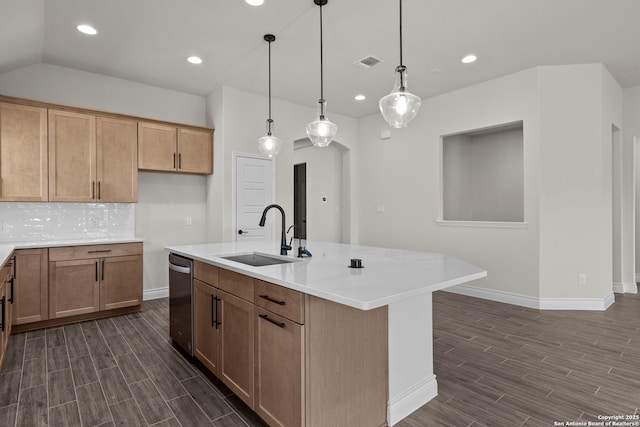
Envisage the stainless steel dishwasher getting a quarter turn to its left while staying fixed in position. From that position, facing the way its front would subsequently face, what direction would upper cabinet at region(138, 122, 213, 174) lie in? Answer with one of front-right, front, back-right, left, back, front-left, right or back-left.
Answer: back-left

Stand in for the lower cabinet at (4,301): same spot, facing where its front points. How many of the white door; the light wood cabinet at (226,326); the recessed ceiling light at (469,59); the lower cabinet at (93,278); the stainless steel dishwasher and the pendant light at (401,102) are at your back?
0

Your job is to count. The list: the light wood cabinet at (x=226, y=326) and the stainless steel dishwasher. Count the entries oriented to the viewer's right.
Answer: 0

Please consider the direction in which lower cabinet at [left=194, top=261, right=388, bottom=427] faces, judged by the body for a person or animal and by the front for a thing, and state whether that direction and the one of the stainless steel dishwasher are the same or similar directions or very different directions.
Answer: same or similar directions

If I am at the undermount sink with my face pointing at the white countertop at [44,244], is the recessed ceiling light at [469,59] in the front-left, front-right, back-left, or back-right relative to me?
back-right

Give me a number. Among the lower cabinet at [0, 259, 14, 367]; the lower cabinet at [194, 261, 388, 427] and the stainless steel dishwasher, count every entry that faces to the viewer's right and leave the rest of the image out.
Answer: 1

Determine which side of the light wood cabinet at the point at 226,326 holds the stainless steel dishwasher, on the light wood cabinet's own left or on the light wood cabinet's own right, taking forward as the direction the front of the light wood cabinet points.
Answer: on the light wood cabinet's own right

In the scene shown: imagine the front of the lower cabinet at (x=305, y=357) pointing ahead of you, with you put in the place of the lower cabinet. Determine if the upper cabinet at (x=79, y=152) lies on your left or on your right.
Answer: on your right

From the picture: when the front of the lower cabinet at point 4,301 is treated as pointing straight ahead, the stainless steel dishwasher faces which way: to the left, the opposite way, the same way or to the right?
the opposite way

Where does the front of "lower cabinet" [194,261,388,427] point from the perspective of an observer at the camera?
facing the viewer and to the left of the viewer

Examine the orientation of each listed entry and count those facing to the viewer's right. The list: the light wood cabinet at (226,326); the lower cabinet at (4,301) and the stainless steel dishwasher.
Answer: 1

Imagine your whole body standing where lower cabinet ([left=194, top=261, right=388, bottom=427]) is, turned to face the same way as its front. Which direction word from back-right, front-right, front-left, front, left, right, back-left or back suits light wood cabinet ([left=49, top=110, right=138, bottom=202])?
right

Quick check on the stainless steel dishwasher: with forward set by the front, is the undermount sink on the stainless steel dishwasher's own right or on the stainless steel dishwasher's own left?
on the stainless steel dishwasher's own left

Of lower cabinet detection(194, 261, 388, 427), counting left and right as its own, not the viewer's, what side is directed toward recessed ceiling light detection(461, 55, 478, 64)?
back
